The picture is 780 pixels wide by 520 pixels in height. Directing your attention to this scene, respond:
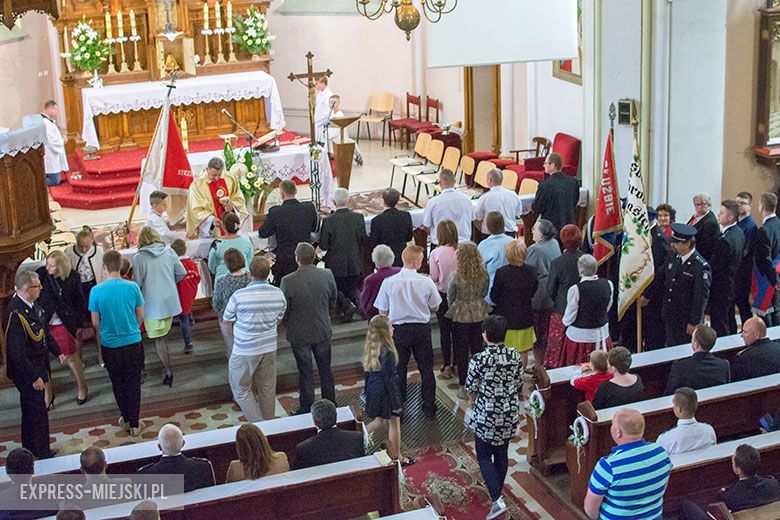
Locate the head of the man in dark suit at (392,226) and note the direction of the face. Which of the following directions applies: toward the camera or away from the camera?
away from the camera

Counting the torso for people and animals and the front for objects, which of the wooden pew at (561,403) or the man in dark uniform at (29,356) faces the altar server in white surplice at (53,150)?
the wooden pew

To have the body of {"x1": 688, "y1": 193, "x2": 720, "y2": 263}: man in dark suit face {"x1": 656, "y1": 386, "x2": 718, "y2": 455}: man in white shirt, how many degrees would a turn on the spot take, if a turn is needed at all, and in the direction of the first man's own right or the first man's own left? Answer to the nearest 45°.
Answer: approximately 45° to the first man's own left

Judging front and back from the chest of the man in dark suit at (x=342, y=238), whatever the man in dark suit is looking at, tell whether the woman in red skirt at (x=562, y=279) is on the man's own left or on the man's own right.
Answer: on the man's own right

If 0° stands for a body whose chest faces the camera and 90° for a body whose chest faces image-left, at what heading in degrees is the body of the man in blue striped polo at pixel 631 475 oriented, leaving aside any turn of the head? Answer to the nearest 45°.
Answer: approximately 135°

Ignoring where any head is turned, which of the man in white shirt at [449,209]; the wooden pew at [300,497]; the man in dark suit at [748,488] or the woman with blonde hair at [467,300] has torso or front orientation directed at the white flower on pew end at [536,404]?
the man in dark suit

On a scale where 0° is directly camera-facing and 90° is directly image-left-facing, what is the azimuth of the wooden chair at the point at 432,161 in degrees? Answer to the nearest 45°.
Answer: approximately 45°

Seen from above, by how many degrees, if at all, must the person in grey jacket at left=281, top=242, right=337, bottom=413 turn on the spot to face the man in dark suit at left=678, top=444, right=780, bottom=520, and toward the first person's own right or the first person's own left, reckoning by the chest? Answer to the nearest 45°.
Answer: approximately 135° to the first person's own right

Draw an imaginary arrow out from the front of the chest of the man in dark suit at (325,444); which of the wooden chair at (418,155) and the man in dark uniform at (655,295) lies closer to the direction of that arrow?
the wooden chair

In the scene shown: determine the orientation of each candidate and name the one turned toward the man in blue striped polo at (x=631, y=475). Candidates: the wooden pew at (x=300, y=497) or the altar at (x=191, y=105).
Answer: the altar

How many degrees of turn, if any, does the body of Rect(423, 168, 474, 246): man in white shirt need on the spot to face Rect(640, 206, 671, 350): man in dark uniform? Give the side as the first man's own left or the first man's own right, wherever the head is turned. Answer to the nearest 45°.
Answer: approximately 135° to the first man's own right

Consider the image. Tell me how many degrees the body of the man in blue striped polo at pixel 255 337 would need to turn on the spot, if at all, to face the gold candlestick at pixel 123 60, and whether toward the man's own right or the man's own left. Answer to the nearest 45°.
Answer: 0° — they already face it

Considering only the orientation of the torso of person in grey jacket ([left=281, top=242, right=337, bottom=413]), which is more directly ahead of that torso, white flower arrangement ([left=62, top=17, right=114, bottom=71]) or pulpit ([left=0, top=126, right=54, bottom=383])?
the white flower arrangement

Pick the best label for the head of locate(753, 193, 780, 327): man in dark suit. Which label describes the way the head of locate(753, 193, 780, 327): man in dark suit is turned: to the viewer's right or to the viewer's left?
to the viewer's left
